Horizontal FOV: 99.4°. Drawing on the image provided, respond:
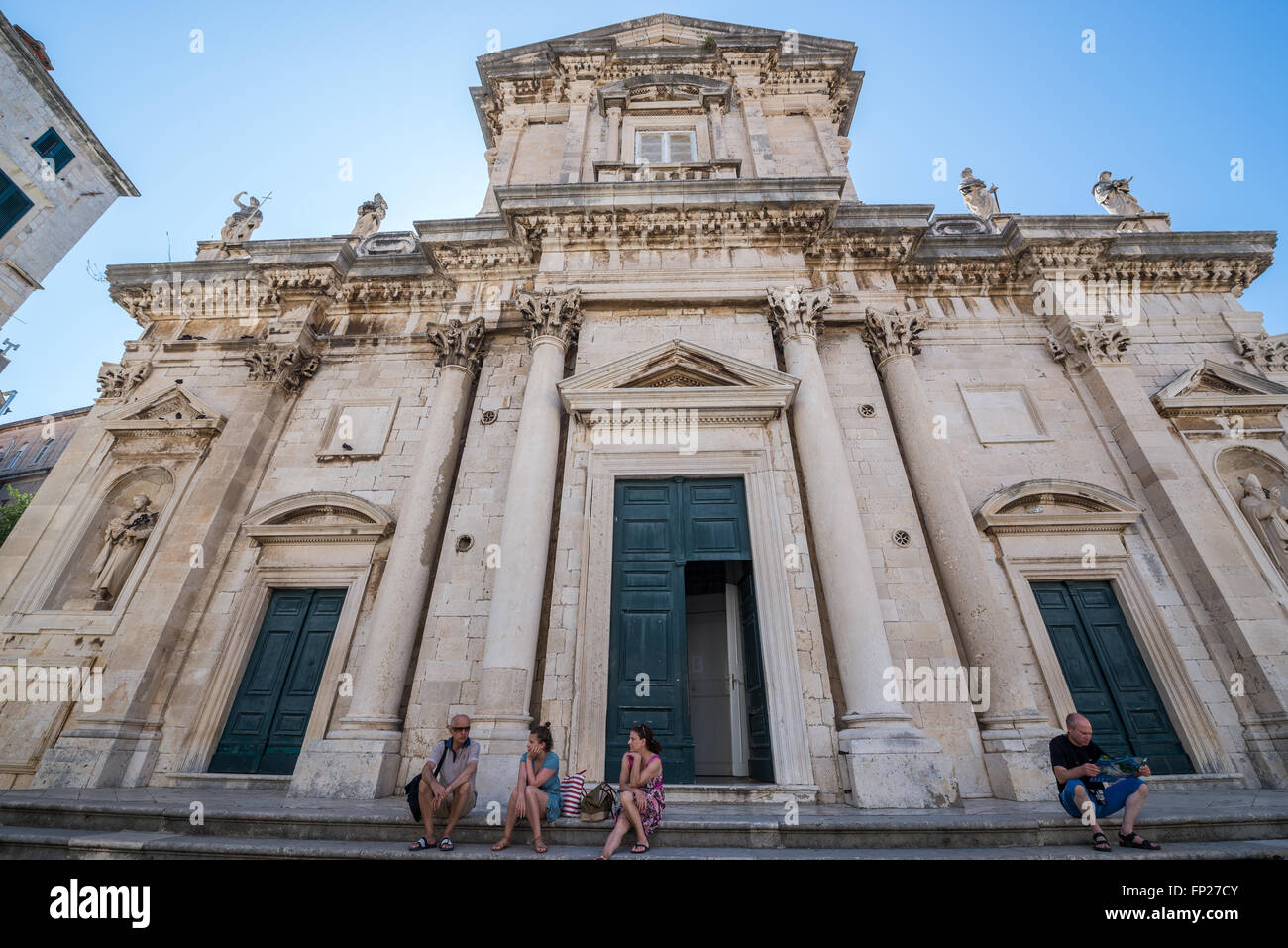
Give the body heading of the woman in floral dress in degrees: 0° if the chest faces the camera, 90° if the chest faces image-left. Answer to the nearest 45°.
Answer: approximately 45°

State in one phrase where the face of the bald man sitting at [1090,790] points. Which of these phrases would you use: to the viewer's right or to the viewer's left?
to the viewer's right

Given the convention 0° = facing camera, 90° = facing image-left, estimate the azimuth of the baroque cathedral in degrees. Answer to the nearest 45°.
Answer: approximately 0°

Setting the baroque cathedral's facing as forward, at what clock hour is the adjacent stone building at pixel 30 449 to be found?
The adjacent stone building is roughly at 4 o'clock from the baroque cathedral.

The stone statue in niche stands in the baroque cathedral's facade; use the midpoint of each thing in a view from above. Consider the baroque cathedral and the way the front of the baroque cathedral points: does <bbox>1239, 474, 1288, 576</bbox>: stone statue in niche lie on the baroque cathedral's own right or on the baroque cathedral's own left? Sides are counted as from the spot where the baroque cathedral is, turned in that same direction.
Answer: on the baroque cathedral's own left

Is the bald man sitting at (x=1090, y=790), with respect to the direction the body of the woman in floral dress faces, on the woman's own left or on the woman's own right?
on the woman's own left

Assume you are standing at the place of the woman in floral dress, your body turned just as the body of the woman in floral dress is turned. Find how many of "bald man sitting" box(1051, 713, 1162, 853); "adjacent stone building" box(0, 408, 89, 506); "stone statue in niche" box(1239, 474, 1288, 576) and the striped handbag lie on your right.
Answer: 2

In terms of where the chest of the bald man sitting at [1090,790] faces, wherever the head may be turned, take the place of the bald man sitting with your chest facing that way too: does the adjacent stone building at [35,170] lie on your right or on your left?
on your right

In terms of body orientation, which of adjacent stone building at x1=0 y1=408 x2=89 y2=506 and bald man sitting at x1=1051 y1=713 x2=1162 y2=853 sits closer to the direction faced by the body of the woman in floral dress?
the adjacent stone building
